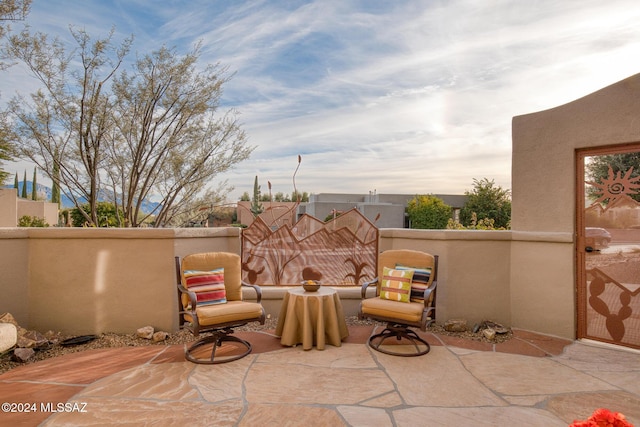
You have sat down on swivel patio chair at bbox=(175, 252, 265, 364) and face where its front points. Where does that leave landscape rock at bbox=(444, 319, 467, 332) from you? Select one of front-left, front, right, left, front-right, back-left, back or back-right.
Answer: front-left

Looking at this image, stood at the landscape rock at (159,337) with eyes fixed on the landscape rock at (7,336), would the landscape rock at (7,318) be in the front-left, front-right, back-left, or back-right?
front-right

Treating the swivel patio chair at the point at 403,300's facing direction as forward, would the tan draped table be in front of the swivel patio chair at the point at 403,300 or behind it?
in front

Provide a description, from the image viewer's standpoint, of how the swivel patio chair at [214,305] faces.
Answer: facing the viewer and to the right of the viewer

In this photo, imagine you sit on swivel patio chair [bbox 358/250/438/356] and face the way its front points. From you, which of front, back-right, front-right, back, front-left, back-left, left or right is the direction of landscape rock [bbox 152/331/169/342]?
front-right

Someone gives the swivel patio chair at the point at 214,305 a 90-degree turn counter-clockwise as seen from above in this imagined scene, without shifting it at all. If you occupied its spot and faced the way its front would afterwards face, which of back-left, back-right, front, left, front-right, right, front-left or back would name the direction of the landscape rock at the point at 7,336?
back-left

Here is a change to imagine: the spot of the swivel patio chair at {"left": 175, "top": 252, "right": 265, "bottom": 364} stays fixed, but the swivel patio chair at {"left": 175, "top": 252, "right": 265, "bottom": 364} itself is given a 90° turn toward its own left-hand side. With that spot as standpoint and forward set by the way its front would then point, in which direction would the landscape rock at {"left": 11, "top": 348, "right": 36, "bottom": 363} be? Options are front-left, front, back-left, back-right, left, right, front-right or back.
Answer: back-left

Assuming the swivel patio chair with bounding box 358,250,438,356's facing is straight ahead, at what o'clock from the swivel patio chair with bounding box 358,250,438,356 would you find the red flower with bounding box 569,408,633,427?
The red flower is roughly at 10 o'clock from the swivel patio chair.

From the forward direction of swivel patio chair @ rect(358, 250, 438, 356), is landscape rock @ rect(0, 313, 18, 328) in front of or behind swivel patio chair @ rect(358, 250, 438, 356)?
in front

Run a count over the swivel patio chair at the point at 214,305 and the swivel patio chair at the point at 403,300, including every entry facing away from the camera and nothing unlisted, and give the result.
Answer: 0
